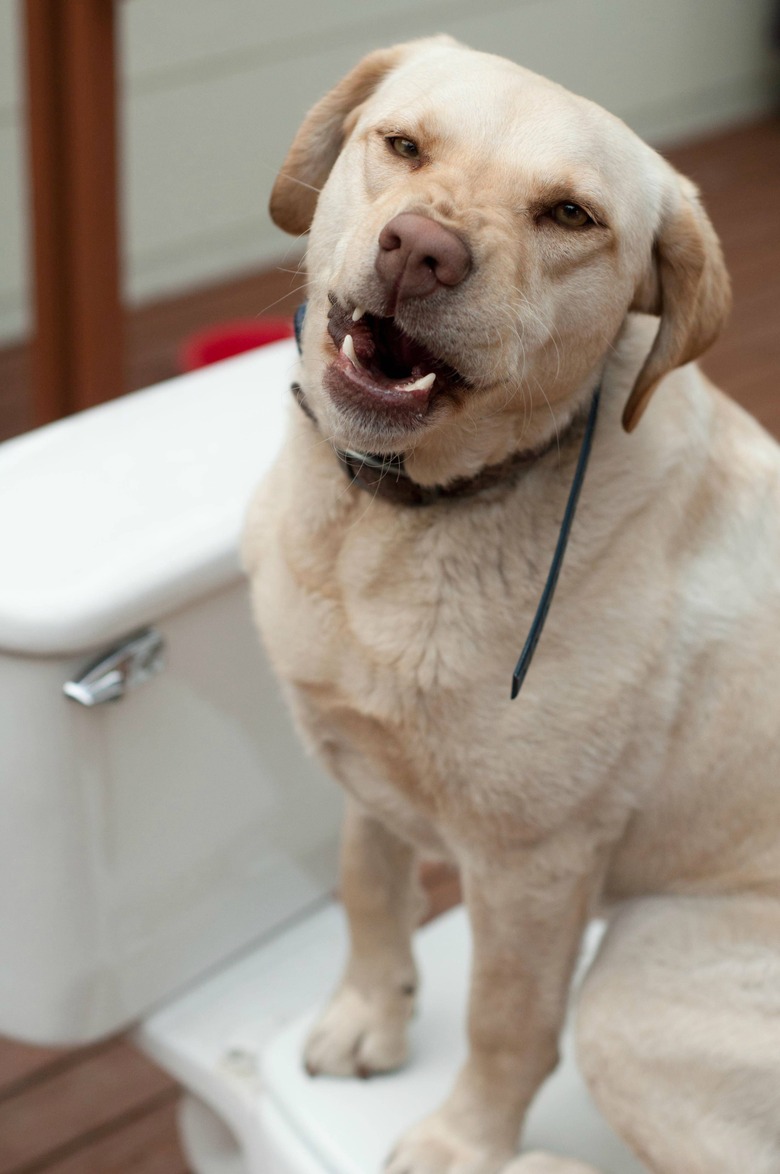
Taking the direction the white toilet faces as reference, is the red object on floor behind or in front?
behind

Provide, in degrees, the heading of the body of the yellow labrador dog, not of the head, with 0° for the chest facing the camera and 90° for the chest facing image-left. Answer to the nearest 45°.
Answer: approximately 45°
